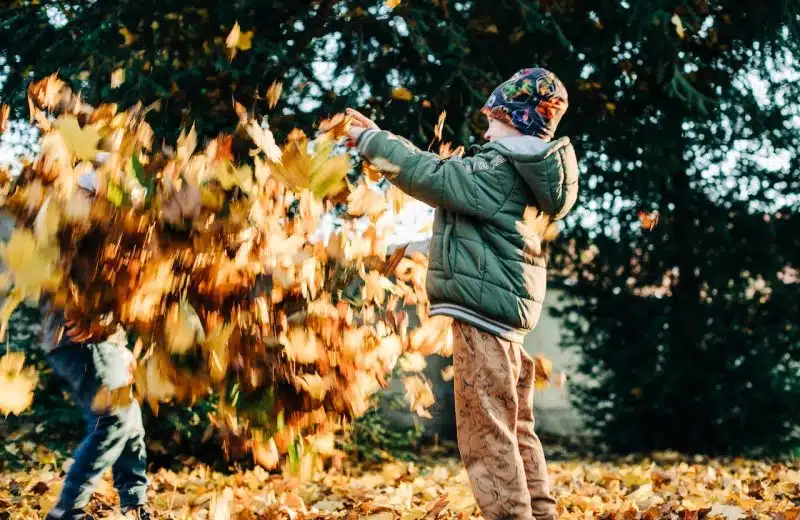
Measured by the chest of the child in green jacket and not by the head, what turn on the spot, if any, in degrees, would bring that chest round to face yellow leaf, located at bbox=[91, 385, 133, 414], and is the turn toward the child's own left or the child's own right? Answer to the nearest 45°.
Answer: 0° — they already face it

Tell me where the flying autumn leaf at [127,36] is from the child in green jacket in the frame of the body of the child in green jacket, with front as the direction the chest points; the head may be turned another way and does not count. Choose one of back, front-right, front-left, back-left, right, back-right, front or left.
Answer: front-right

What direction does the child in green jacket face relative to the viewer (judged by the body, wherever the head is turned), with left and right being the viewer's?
facing to the left of the viewer

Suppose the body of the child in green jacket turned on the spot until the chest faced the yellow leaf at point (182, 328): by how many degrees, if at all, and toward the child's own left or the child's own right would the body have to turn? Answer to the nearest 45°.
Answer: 0° — they already face it

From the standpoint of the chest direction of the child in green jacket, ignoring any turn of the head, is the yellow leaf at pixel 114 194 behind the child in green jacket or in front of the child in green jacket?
in front
